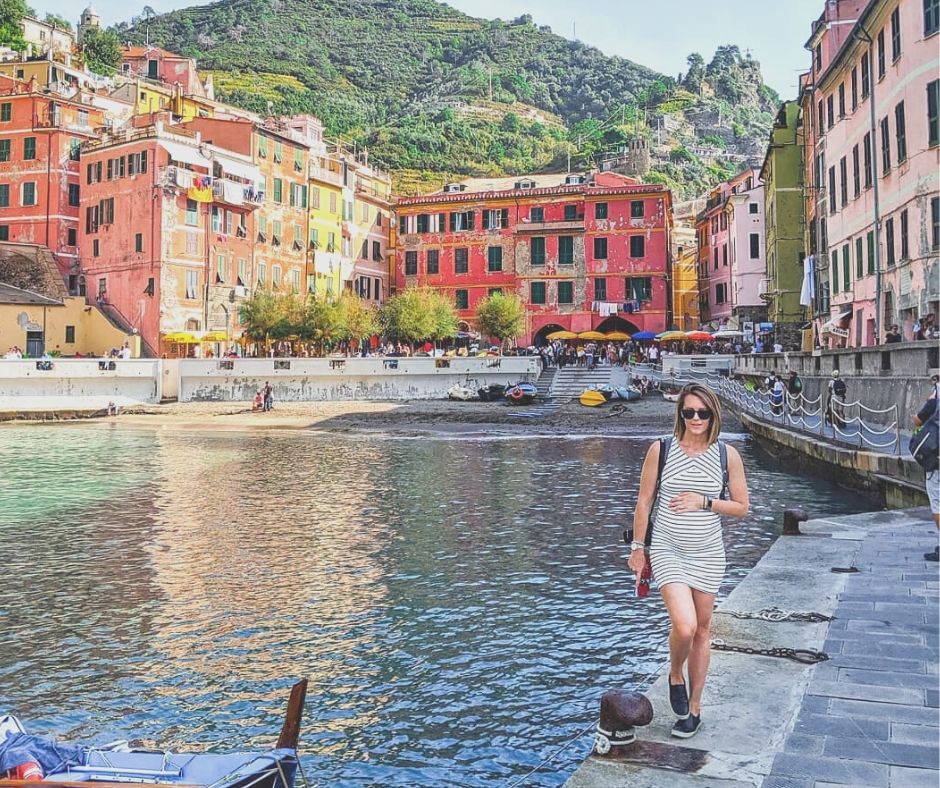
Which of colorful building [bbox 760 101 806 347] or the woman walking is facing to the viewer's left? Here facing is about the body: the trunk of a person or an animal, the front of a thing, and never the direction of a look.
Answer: the colorful building

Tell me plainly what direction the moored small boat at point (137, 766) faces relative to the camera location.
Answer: facing to the right of the viewer

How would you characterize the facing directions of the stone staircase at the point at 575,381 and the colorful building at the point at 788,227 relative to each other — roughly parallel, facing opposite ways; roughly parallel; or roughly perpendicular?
roughly perpendicular

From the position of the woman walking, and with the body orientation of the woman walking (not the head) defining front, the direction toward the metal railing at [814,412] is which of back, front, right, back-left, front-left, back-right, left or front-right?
back

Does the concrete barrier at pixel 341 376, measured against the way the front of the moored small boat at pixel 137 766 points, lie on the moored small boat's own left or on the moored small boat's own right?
on the moored small boat's own left

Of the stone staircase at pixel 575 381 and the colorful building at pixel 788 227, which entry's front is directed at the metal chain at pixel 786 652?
the stone staircase

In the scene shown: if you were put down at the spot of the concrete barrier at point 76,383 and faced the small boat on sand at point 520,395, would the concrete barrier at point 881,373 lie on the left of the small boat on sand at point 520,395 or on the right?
right

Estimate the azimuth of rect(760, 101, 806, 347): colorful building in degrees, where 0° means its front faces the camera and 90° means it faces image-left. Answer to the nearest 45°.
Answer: approximately 90°

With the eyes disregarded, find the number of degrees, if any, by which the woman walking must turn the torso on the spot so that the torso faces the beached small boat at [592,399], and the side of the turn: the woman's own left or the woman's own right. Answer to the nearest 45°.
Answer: approximately 180°
